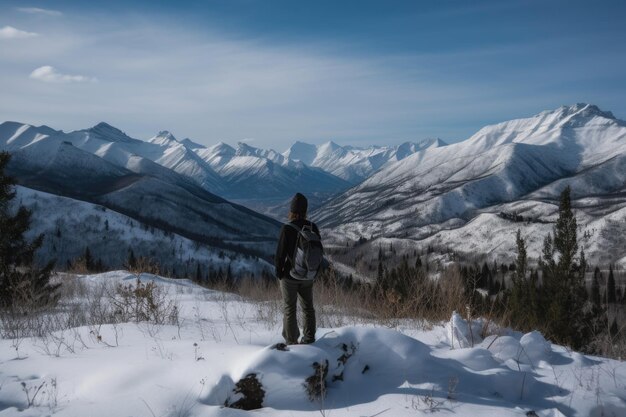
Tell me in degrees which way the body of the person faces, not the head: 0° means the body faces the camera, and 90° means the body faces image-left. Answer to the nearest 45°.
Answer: approximately 135°

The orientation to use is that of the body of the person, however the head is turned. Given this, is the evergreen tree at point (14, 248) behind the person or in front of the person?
in front

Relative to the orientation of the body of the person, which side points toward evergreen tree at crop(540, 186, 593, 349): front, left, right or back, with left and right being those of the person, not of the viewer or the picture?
right
